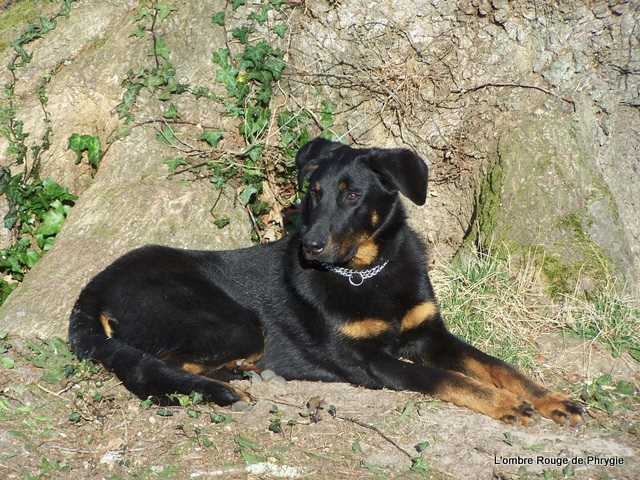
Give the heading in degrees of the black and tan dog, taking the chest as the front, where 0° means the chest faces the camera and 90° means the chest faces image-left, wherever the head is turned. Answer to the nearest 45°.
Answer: approximately 315°

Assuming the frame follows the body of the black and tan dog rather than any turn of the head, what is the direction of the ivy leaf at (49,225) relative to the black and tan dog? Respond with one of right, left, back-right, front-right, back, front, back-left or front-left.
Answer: back

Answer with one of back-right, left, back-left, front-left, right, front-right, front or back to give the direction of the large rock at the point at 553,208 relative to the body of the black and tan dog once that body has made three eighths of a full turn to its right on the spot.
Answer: back-right

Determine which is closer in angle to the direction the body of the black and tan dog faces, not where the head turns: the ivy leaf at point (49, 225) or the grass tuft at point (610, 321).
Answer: the grass tuft

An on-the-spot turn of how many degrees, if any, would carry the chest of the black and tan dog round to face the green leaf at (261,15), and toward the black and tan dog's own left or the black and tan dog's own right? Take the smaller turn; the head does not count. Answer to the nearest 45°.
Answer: approximately 135° to the black and tan dog's own left

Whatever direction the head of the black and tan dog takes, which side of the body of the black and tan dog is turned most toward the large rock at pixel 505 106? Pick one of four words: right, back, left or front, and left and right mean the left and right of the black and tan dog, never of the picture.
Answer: left

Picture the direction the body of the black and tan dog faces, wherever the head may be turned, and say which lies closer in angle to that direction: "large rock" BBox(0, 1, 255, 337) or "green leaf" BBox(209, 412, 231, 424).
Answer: the green leaf

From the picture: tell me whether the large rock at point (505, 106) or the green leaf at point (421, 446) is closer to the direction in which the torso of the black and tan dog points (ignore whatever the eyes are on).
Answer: the green leaf

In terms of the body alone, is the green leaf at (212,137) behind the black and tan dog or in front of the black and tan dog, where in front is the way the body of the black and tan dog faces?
behind

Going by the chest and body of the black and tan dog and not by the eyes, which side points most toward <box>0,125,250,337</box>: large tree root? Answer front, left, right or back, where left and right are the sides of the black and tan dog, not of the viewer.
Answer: back
